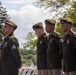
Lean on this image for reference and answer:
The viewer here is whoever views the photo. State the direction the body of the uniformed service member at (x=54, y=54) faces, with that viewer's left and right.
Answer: facing the viewer and to the left of the viewer

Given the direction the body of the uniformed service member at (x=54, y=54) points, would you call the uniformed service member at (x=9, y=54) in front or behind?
in front
